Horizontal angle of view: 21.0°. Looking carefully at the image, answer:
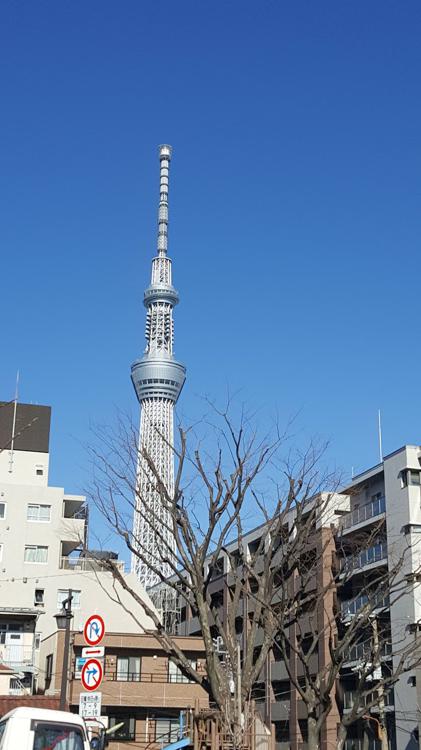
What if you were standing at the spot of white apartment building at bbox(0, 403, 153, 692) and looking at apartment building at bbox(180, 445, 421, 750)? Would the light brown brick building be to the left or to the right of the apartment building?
right

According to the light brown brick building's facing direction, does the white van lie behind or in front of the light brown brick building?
in front

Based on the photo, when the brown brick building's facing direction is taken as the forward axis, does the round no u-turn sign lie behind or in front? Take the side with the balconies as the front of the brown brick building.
in front

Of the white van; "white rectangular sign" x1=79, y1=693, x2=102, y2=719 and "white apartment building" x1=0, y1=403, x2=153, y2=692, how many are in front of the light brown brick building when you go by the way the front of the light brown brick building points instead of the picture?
2

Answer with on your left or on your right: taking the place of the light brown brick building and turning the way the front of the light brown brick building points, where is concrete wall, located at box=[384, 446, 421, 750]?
on your left

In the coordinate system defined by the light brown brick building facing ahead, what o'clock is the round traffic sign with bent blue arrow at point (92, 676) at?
The round traffic sign with bent blue arrow is roughly at 12 o'clock from the light brown brick building.

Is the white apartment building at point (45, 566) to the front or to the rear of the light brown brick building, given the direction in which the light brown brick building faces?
to the rear

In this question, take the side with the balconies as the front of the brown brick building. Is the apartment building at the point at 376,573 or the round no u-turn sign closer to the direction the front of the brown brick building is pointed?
the round no u-turn sign

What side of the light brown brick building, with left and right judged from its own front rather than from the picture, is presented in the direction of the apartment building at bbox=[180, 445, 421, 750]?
left

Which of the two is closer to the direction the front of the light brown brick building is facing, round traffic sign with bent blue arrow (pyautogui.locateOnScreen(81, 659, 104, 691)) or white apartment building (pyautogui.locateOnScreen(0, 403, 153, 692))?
the round traffic sign with bent blue arrow

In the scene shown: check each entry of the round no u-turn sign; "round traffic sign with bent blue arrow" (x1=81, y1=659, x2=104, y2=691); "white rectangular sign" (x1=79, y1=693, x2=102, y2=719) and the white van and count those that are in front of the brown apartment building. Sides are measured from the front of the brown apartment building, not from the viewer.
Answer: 4

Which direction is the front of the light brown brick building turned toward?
toward the camera

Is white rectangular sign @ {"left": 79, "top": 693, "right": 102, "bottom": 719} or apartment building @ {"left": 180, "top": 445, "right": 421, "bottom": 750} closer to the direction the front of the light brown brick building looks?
the white rectangular sign

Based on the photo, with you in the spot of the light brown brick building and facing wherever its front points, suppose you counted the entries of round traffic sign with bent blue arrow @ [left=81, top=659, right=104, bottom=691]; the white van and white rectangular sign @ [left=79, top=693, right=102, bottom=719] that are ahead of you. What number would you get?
3
